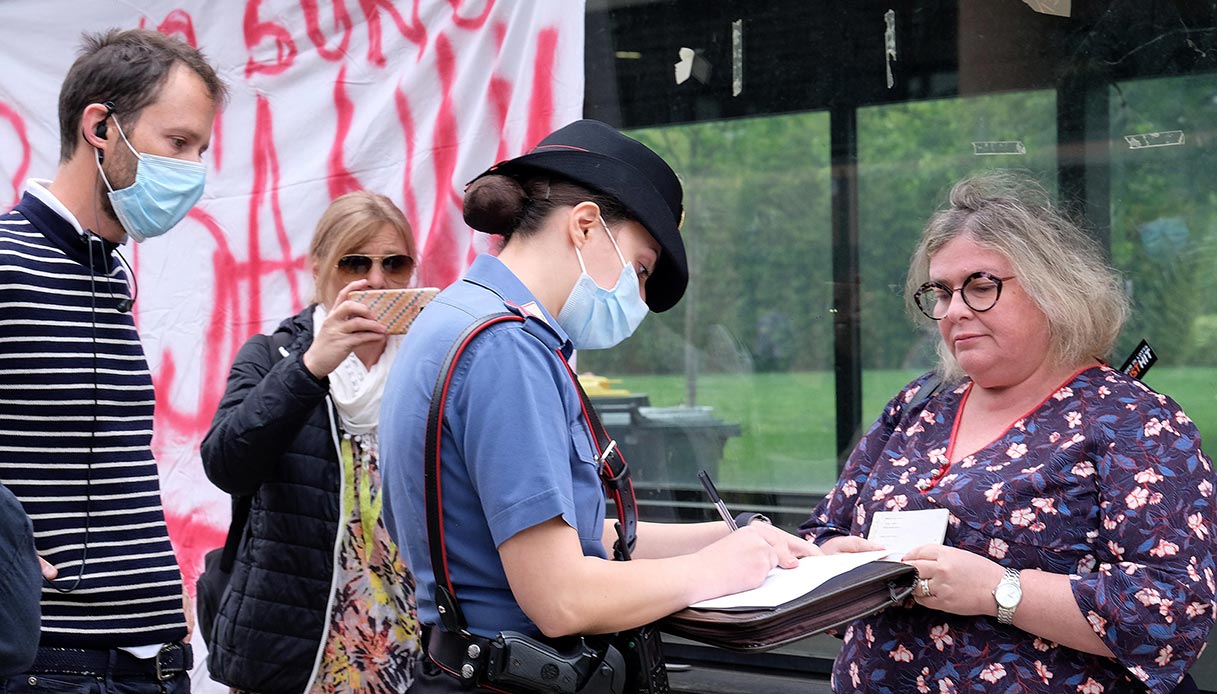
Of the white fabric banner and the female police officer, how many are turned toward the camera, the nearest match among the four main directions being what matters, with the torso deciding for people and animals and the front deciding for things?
1

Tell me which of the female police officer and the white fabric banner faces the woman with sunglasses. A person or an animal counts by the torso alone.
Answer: the white fabric banner

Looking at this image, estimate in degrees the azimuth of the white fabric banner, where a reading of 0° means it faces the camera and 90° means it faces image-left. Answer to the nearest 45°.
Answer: approximately 0°

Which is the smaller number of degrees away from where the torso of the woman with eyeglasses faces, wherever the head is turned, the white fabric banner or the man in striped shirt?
the man in striped shirt

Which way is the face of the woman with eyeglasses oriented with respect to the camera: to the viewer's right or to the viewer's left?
to the viewer's left

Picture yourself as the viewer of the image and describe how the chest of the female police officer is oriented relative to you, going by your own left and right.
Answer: facing to the right of the viewer

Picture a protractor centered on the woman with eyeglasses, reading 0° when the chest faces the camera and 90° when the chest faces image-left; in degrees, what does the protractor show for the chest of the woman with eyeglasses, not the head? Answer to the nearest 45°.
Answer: approximately 45°

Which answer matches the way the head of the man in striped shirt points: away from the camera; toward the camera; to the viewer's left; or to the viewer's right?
to the viewer's right

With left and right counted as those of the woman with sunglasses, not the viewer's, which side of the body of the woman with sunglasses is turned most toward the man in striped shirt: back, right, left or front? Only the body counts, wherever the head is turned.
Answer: right

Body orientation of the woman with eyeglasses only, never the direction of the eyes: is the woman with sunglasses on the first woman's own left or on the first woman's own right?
on the first woman's own right

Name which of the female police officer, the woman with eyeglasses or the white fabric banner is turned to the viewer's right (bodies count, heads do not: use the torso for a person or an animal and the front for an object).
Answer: the female police officer

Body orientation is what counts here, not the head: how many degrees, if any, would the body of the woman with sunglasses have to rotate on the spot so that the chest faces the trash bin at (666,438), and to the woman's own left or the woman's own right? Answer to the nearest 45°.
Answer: approximately 90° to the woman's own left

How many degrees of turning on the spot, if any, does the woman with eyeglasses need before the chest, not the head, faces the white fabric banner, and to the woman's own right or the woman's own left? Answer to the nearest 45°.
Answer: approximately 90° to the woman's own right
